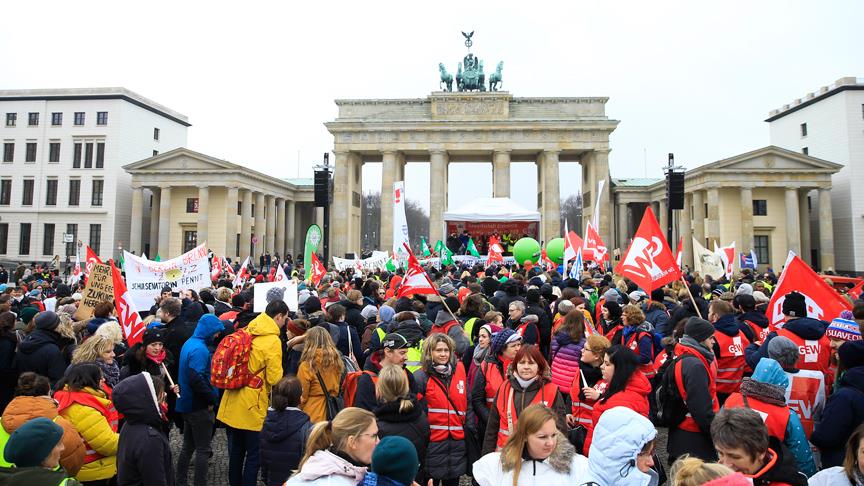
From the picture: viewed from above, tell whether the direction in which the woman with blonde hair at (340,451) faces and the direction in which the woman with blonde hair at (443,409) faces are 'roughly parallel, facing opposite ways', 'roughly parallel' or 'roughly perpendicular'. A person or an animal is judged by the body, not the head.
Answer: roughly perpendicular

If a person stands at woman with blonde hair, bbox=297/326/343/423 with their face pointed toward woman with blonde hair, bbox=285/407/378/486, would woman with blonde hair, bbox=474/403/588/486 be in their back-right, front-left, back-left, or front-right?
front-left

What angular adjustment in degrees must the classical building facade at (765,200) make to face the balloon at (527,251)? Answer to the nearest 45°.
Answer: approximately 45° to its right

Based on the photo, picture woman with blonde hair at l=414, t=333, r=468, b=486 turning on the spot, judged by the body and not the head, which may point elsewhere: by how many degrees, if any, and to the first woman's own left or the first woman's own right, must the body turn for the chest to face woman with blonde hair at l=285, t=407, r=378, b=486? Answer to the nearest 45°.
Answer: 0° — they already face them

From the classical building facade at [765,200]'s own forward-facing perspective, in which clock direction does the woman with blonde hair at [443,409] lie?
The woman with blonde hair is roughly at 12 o'clock from the classical building facade.

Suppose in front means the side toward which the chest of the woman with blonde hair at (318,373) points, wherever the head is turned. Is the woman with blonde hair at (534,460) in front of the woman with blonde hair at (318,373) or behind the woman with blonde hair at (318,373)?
behind

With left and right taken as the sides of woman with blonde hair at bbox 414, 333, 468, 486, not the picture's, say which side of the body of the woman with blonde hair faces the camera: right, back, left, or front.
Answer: front

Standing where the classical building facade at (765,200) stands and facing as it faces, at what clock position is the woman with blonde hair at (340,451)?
The woman with blonde hair is roughly at 12 o'clock from the classical building facade.

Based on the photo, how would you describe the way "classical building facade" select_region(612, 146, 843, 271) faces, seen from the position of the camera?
facing the viewer

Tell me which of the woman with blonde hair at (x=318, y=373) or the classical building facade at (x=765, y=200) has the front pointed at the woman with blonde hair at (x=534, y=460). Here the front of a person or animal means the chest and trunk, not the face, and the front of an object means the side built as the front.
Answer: the classical building facade

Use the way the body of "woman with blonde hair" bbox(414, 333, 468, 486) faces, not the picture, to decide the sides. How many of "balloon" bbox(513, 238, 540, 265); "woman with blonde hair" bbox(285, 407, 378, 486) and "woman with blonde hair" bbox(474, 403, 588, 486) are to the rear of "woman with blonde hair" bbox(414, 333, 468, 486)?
1

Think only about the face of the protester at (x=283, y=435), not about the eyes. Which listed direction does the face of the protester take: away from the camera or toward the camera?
away from the camera

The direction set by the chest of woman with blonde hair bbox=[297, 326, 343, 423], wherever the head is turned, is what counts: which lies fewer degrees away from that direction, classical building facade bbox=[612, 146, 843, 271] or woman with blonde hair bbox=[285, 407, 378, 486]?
the classical building facade

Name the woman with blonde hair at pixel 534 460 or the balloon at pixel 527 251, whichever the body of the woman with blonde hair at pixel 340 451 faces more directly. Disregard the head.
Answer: the woman with blonde hair

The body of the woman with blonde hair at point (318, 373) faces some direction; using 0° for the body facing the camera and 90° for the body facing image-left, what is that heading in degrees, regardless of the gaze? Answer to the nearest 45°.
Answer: approximately 180°

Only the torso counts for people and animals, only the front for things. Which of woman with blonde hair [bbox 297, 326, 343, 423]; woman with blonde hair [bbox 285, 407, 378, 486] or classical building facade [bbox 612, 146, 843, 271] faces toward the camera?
the classical building facade

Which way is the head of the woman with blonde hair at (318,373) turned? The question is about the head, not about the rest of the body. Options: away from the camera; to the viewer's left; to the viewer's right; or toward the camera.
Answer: away from the camera
